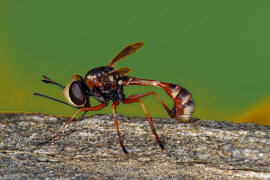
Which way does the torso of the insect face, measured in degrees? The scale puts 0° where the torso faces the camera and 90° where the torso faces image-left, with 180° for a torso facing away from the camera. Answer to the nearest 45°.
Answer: approximately 90°
